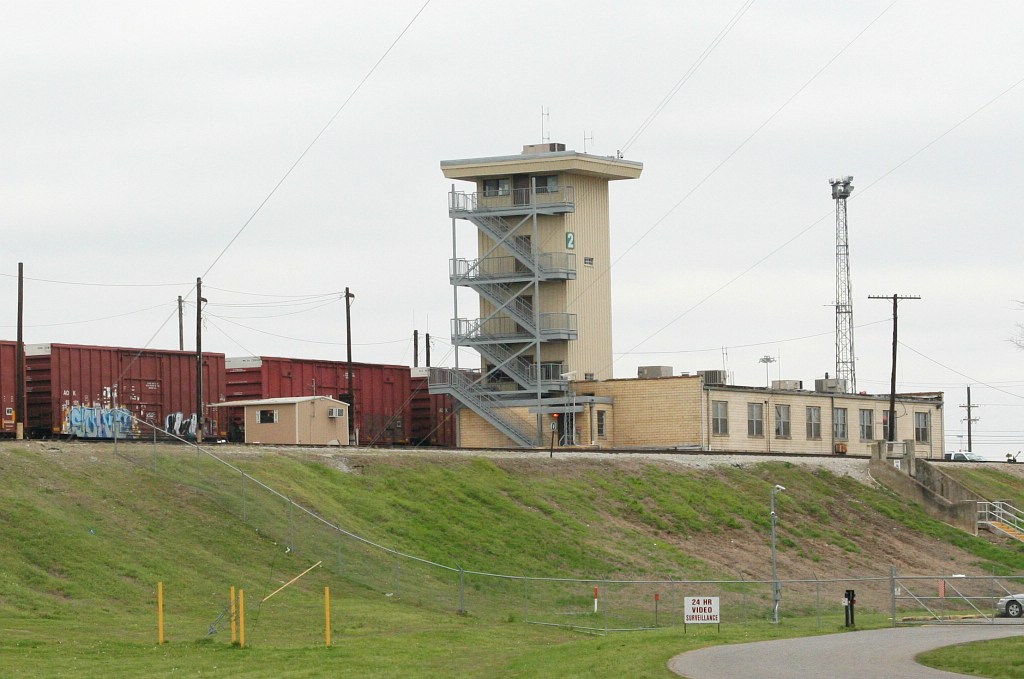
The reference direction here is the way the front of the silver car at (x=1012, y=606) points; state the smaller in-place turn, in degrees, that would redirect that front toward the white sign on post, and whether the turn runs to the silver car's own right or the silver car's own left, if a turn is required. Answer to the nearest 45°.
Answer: approximately 45° to the silver car's own left

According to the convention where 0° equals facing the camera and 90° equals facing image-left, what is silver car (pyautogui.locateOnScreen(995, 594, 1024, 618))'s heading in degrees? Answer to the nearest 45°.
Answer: approximately 90°

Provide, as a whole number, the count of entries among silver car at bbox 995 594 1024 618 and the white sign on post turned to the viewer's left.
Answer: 1

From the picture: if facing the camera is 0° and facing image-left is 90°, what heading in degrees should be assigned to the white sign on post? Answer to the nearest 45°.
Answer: approximately 0°

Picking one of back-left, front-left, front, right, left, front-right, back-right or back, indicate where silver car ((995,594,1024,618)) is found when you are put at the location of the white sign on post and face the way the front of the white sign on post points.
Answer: back-left

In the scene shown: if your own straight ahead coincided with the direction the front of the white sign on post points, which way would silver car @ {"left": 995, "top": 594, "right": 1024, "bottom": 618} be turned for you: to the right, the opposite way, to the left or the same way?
to the right
